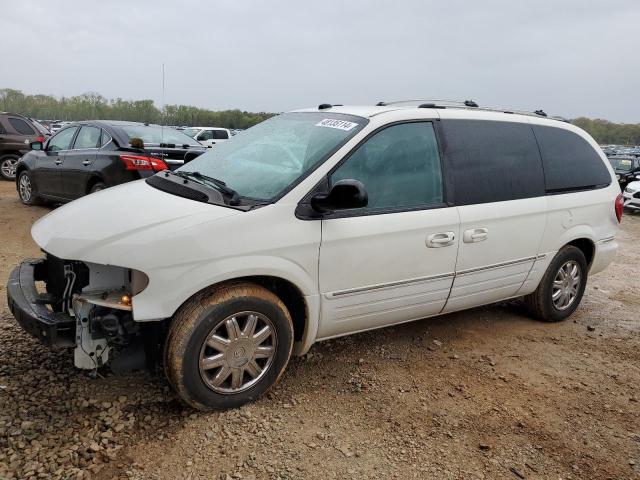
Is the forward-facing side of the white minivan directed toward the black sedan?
no

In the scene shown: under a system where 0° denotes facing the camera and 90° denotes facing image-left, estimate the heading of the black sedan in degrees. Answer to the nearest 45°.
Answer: approximately 135°

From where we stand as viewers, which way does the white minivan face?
facing the viewer and to the left of the viewer

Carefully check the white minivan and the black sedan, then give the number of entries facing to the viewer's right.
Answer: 0

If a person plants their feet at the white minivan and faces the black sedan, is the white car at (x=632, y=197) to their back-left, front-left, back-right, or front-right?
front-right

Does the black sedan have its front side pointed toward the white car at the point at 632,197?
no

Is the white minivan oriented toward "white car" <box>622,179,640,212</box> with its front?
no

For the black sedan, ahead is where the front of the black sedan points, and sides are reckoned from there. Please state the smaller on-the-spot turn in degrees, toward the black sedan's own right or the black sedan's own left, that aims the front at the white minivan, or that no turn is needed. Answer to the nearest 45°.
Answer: approximately 135° to the black sedan's own left
